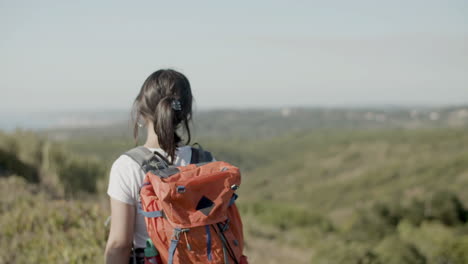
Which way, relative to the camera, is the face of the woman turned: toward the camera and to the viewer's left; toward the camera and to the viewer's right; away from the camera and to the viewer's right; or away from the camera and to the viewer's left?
away from the camera and to the viewer's left

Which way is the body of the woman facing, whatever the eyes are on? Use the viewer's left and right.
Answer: facing away from the viewer and to the left of the viewer
